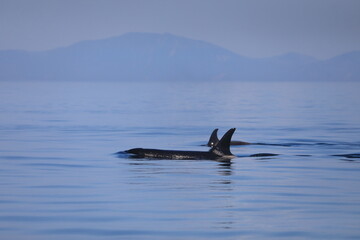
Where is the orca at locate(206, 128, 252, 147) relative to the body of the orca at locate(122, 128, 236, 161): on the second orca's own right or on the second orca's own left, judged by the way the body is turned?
on the second orca's own right

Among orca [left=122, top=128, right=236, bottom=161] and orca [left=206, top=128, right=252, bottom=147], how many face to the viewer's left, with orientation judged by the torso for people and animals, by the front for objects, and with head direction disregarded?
2

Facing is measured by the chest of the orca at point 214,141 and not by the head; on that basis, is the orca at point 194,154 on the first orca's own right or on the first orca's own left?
on the first orca's own left

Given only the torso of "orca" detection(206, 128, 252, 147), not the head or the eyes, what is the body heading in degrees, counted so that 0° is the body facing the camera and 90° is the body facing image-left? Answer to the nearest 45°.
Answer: approximately 90°

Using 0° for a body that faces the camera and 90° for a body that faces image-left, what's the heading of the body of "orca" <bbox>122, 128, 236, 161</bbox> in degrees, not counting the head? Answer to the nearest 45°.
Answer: approximately 90°
